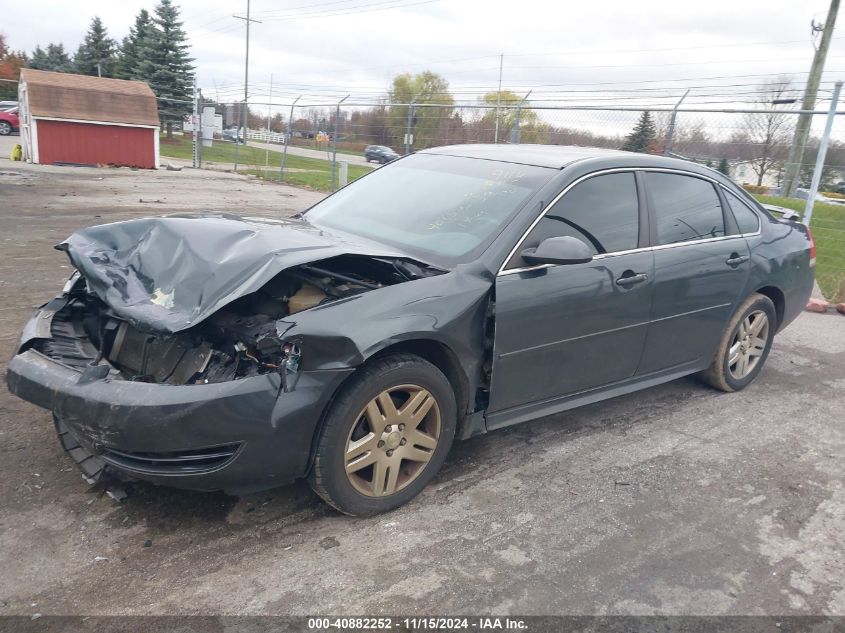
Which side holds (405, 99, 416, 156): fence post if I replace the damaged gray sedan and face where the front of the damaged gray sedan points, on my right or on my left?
on my right

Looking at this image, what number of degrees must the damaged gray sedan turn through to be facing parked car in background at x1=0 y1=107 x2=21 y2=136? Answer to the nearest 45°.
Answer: approximately 90° to its right

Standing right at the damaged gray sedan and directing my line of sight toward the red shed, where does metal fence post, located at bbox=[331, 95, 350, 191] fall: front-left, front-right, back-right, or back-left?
front-right

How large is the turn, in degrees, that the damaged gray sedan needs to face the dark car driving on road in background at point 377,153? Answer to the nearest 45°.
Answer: approximately 135° to its right

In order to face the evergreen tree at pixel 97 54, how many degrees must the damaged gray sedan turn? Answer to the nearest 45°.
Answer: approximately 90° to its right

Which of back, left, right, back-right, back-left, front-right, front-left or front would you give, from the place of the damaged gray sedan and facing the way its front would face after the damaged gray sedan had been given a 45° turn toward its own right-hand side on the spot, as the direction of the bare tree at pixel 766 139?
back-right

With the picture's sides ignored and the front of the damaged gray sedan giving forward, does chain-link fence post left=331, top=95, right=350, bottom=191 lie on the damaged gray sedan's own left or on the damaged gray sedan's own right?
on the damaged gray sedan's own right

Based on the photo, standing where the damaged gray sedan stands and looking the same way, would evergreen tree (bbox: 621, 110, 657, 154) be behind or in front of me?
behind

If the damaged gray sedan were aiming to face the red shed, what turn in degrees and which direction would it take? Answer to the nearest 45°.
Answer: approximately 90° to its right

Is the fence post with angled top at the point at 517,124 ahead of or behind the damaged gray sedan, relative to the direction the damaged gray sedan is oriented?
behind

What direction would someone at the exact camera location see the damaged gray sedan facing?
facing the viewer and to the left of the viewer

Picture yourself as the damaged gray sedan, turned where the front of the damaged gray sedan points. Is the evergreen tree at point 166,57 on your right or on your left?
on your right

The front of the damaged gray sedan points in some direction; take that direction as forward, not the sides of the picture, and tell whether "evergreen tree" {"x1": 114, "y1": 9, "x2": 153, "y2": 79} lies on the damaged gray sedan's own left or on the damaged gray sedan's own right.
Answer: on the damaged gray sedan's own right
